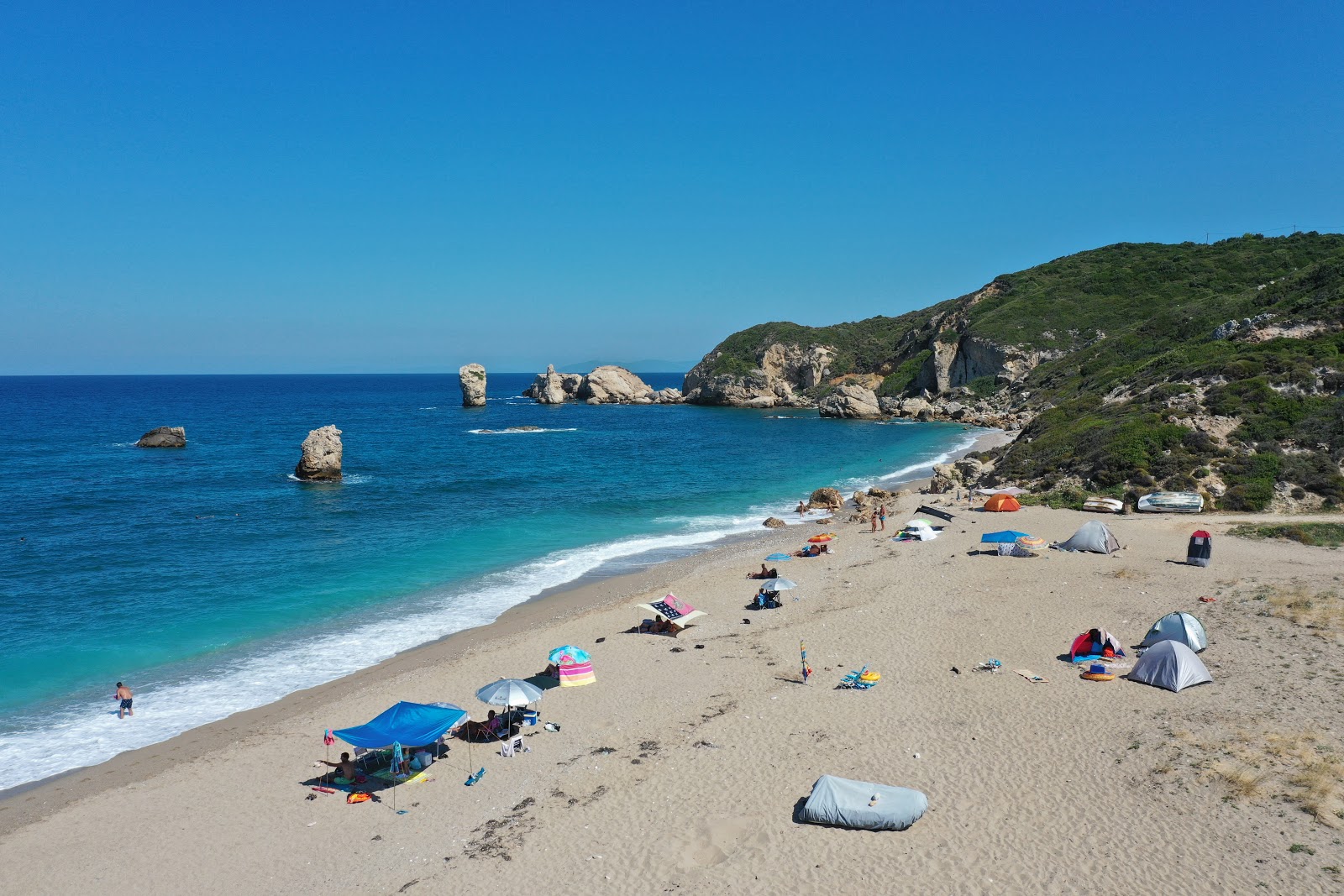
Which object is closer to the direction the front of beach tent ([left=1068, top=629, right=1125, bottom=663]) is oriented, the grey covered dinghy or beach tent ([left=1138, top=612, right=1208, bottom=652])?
the grey covered dinghy

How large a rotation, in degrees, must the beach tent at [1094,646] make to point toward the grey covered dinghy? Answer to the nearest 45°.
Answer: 0° — it already faces it

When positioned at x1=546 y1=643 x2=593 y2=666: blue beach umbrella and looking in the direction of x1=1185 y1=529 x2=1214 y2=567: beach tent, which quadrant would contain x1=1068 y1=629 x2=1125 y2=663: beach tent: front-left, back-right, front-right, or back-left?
front-right

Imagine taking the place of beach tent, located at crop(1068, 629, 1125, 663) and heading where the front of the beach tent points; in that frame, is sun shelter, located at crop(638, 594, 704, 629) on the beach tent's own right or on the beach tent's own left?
on the beach tent's own right

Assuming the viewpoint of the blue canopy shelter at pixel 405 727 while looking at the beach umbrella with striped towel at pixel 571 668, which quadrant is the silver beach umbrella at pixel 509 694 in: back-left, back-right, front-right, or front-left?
front-right

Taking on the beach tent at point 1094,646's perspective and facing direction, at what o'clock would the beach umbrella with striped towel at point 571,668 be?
the beach umbrella with striped towel at point 571,668 is roughly at 2 o'clock from the beach tent at point 1094,646.

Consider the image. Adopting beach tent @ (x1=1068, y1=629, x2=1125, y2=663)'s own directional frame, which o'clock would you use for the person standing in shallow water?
The person standing in shallow water is roughly at 2 o'clock from the beach tent.

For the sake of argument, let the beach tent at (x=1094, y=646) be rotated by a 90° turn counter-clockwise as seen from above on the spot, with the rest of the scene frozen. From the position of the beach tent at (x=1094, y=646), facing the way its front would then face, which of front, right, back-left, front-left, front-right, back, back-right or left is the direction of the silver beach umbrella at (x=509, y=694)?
back-right

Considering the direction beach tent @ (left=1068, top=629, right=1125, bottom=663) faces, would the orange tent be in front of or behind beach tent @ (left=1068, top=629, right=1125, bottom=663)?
behind

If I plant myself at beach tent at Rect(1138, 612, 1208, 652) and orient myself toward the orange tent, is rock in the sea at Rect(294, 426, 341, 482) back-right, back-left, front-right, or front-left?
front-left

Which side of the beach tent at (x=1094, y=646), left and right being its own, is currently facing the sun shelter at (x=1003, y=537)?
back

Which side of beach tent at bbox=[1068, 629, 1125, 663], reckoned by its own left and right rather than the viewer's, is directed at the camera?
front

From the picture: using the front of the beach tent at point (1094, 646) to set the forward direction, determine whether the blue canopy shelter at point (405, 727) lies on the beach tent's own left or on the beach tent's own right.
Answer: on the beach tent's own right

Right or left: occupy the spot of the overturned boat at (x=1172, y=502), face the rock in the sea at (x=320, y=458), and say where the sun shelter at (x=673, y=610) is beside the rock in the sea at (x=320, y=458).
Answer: left

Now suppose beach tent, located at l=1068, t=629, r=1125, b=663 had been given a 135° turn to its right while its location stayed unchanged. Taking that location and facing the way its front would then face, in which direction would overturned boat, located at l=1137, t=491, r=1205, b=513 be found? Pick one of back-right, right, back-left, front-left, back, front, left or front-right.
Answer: front-right

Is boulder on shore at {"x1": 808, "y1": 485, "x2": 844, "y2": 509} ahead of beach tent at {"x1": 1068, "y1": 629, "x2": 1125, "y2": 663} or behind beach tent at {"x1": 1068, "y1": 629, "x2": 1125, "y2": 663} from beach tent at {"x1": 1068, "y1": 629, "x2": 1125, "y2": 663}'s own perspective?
behind

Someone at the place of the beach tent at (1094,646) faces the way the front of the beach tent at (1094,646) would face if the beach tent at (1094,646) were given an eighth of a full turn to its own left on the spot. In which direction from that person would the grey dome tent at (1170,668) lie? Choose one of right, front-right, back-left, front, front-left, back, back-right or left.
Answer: front

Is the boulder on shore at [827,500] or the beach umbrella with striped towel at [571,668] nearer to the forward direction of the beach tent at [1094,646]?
the beach umbrella with striped towel

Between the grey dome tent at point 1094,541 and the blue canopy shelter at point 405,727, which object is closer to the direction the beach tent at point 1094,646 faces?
the blue canopy shelter

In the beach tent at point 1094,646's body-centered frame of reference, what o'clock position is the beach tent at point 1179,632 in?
the beach tent at point 1179,632 is roughly at 8 o'clock from the beach tent at point 1094,646.
